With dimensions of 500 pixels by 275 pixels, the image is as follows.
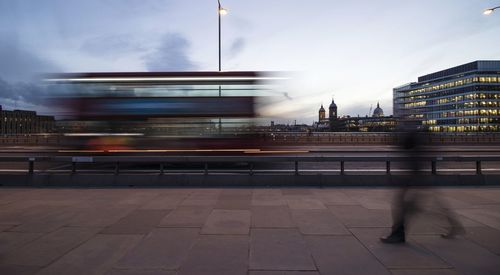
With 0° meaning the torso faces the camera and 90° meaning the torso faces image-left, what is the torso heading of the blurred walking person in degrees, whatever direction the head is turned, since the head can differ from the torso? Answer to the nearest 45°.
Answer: approximately 90°

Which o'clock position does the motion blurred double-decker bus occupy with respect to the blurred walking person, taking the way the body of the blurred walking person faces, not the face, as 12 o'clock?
The motion blurred double-decker bus is roughly at 1 o'clock from the blurred walking person.
